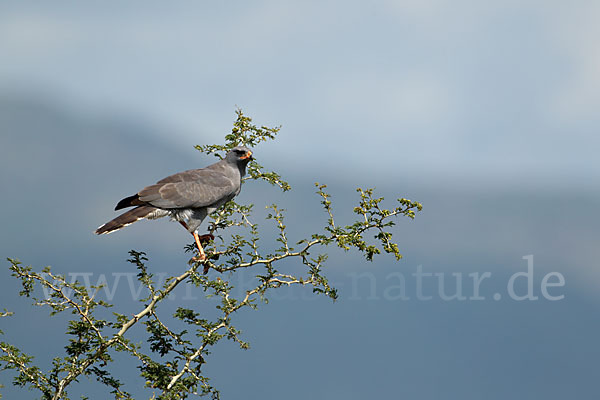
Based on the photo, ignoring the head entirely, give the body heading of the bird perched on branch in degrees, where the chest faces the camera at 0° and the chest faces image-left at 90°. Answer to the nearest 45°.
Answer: approximately 270°
